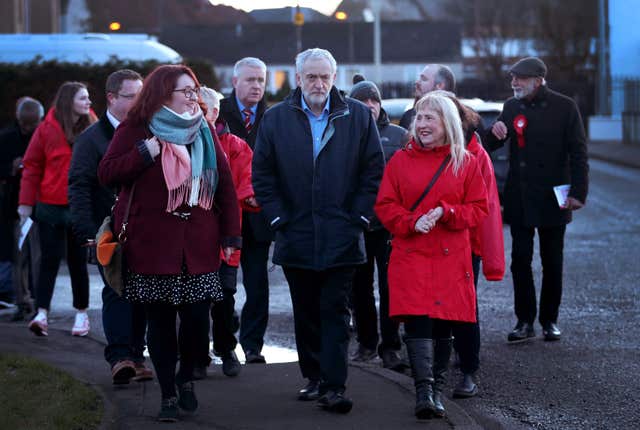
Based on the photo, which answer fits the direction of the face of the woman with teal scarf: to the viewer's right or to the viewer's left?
to the viewer's right

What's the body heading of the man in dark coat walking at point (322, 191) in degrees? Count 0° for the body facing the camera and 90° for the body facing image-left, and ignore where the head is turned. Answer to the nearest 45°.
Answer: approximately 0°

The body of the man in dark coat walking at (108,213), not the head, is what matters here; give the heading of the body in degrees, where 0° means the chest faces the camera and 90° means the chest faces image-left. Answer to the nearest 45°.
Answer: approximately 315°

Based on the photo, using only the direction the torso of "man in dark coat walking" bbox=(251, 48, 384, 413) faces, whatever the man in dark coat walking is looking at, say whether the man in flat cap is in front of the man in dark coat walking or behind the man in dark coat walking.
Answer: behind

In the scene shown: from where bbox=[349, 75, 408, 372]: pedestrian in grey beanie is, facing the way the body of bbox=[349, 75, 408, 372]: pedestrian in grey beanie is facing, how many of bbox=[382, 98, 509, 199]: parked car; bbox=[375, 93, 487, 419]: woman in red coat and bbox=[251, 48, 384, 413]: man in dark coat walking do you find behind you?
1

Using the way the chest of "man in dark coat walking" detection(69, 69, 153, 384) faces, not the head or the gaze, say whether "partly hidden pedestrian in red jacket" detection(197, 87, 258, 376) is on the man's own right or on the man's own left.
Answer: on the man's own left

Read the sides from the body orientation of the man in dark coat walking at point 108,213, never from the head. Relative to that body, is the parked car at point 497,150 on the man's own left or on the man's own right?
on the man's own left

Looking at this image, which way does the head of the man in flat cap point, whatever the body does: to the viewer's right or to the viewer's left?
to the viewer's left

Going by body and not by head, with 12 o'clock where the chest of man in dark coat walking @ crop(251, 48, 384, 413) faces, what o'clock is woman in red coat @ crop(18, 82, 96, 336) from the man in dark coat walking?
The woman in red coat is roughly at 5 o'clock from the man in dark coat walking.

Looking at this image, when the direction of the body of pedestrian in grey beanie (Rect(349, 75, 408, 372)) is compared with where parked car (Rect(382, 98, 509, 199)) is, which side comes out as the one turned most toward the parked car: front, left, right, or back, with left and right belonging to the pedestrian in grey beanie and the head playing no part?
back
